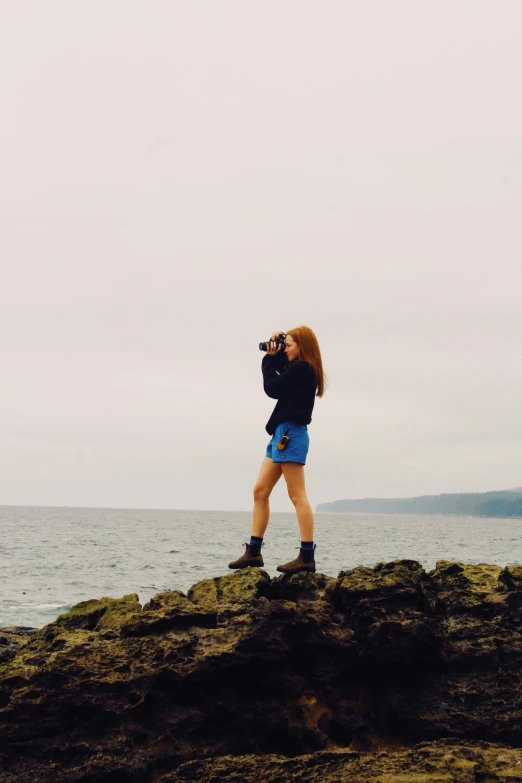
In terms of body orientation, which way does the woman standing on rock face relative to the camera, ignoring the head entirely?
to the viewer's left

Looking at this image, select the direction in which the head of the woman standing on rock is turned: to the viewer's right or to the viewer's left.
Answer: to the viewer's left
